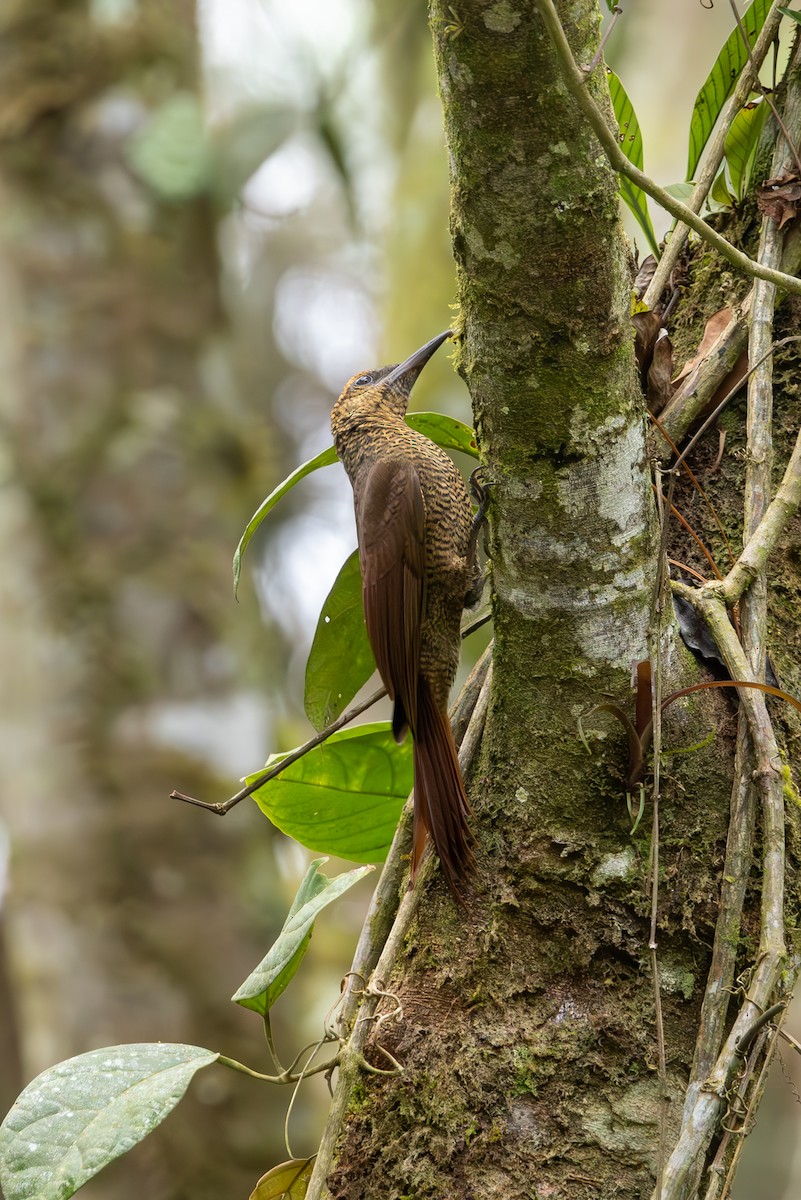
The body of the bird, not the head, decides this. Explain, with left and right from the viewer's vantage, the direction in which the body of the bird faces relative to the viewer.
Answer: facing to the right of the viewer

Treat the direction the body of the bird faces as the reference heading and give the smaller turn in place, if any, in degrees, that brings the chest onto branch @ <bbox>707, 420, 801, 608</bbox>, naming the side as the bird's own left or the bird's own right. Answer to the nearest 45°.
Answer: approximately 45° to the bird's own right
